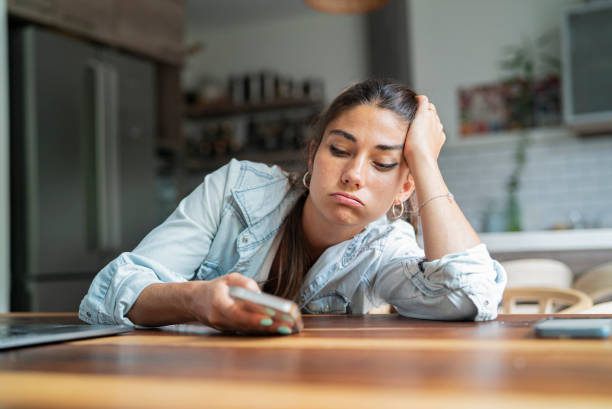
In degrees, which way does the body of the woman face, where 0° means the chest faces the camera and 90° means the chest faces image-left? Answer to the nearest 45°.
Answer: approximately 0°

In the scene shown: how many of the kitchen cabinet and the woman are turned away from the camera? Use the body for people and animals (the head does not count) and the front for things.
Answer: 0

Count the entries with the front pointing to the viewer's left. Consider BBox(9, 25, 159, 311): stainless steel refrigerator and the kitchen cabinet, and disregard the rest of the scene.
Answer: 0

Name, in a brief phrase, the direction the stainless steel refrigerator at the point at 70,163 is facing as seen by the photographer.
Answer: facing the viewer and to the right of the viewer

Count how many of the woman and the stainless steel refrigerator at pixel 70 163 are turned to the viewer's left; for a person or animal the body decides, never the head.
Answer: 0

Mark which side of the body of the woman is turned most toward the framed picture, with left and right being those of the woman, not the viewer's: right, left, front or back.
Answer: back

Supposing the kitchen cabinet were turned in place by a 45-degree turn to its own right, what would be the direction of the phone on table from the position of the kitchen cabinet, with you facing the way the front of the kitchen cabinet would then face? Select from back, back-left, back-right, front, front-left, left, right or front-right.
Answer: front
